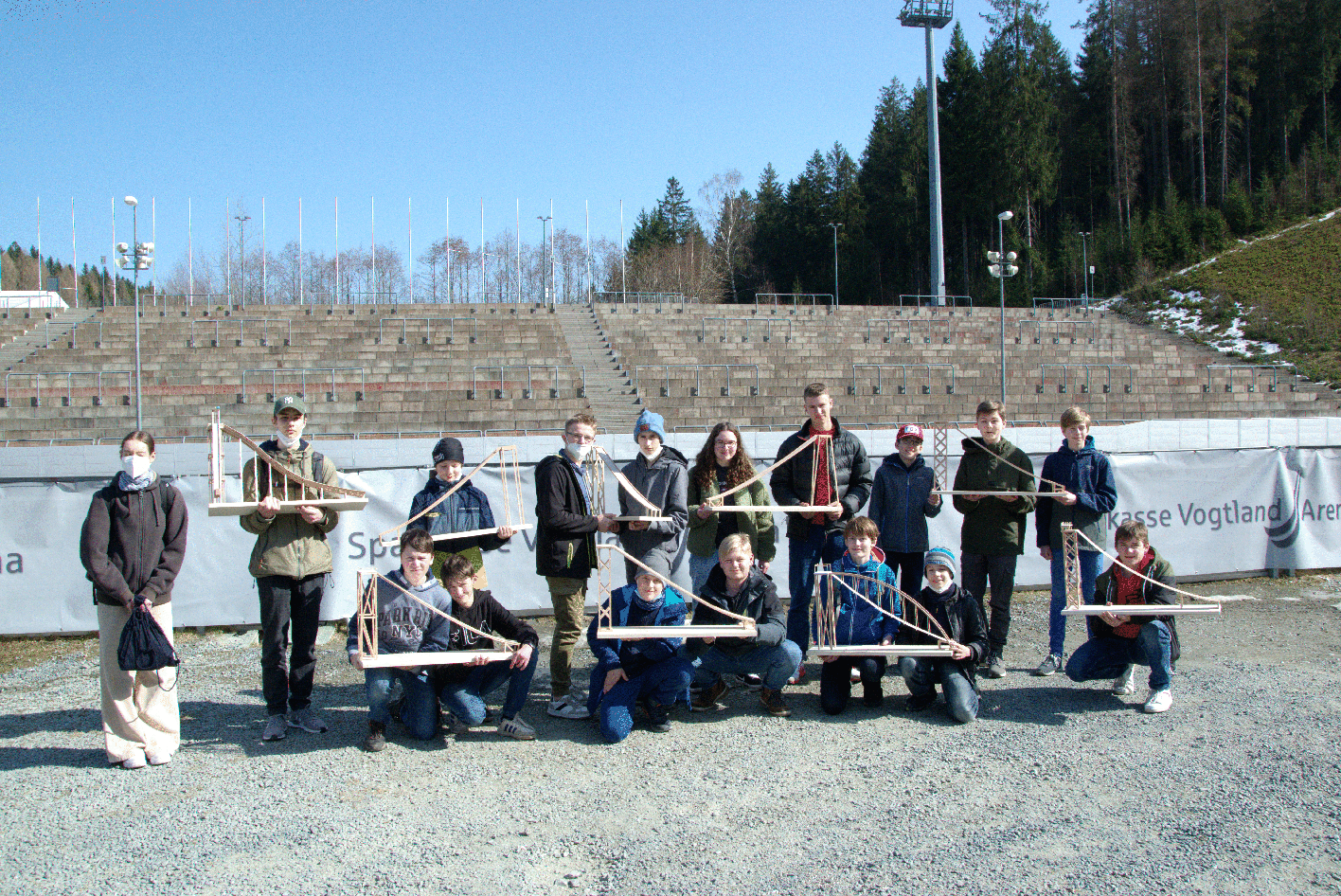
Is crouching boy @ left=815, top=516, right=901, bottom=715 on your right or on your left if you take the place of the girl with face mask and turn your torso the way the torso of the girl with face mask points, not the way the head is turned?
on your left

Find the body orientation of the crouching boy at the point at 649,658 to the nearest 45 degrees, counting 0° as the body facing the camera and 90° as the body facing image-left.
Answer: approximately 0°

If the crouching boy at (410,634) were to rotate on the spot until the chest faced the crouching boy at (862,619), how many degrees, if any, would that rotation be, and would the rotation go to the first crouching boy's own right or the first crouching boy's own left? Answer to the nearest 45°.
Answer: approximately 90° to the first crouching boy's own left

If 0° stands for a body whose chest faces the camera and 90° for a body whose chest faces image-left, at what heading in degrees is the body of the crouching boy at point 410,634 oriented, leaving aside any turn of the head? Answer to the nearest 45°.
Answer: approximately 0°

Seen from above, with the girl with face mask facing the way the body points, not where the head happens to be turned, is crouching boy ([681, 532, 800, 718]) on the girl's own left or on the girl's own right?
on the girl's own left
